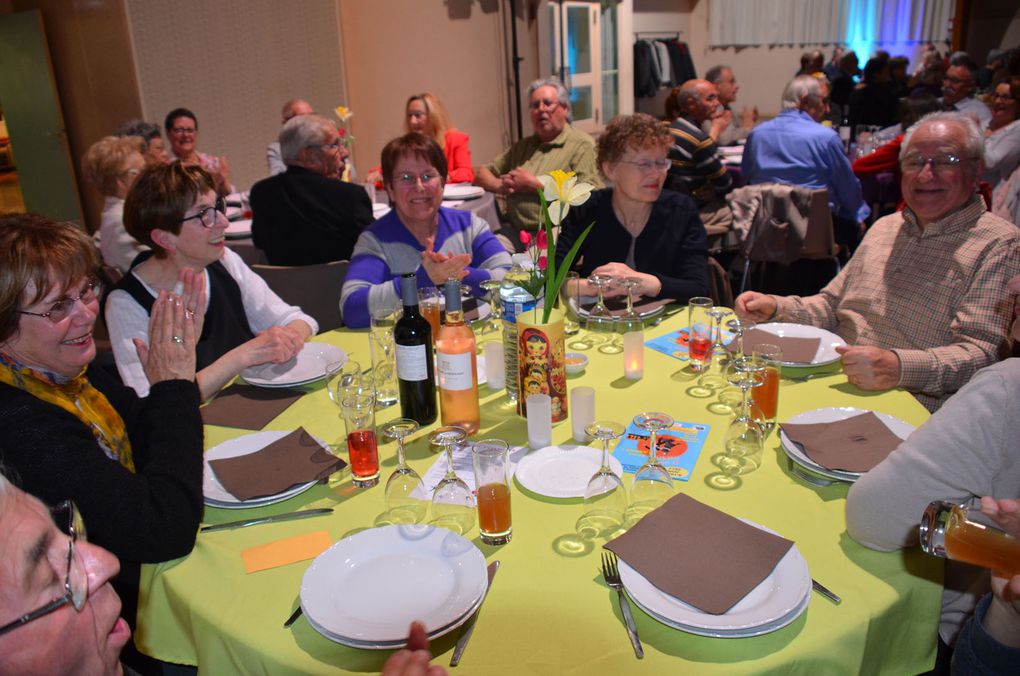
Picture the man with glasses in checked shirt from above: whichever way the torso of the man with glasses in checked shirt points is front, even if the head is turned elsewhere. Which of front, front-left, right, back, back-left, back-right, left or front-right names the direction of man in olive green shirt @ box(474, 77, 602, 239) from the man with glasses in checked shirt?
right

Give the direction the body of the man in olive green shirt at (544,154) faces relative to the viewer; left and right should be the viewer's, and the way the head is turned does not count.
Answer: facing the viewer and to the left of the viewer

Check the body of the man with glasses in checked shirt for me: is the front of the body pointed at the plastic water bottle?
yes

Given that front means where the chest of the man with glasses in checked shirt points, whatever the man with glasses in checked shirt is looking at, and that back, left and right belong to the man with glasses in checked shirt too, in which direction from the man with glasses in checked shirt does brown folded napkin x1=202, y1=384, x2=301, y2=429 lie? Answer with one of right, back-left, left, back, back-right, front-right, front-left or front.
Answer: front

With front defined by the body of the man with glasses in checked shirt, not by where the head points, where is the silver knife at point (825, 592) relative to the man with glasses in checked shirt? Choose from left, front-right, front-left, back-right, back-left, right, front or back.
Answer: front-left

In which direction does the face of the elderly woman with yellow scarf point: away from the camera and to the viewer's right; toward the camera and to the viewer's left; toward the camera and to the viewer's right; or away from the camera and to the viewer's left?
toward the camera and to the viewer's right

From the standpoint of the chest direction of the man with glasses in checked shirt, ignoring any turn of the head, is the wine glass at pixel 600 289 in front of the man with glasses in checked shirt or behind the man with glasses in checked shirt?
in front

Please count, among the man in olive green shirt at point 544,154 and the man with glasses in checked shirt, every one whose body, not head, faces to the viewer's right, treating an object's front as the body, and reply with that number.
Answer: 0

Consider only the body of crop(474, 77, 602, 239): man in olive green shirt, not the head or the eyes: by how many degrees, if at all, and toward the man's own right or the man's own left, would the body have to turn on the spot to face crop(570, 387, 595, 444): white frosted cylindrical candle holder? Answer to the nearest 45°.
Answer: approximately 45° to the man's own left

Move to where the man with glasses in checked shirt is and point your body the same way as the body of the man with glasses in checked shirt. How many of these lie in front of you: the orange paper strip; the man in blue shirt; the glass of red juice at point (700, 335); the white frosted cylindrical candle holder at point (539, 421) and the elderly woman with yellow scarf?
4

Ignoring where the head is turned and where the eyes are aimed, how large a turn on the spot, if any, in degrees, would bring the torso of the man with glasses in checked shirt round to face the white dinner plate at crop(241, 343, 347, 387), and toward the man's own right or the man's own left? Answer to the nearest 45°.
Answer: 0° — they already face it

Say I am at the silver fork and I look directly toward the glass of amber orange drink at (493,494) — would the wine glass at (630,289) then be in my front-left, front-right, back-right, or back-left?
front-right

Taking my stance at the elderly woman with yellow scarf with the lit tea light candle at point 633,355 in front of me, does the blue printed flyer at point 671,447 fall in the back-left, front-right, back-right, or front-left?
front-right

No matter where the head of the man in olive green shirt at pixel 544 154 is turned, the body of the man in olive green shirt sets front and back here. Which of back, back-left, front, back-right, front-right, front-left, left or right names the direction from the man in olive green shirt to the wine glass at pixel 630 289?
front-left

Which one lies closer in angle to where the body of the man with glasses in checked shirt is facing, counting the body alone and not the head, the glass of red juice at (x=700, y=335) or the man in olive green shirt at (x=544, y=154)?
the glass of red juice
